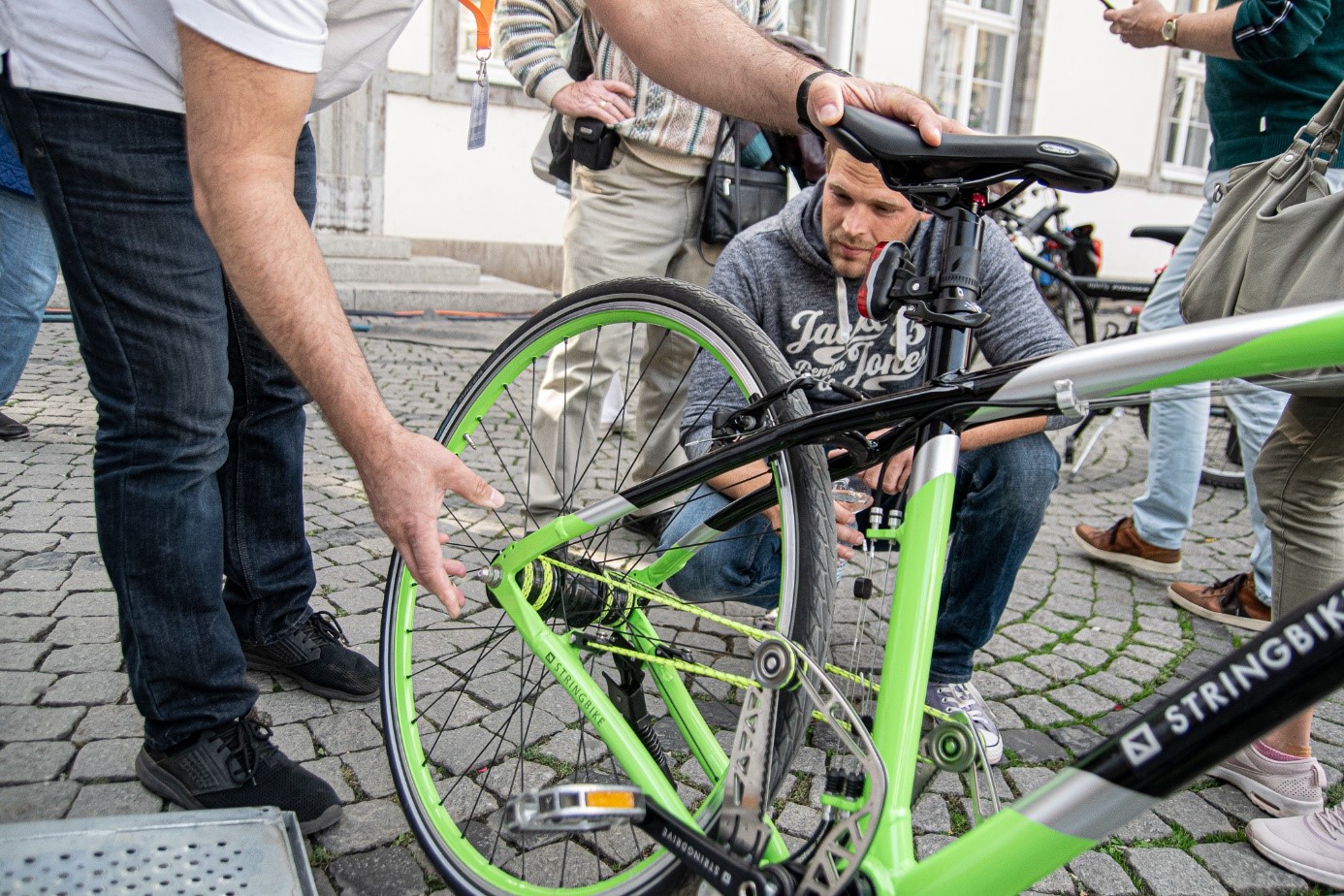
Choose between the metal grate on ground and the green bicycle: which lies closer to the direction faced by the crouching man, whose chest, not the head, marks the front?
the green bicycle

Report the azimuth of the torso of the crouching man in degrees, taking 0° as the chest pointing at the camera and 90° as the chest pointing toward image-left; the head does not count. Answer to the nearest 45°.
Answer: approximately 0°

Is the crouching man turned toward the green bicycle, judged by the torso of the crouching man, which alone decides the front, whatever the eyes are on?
yes

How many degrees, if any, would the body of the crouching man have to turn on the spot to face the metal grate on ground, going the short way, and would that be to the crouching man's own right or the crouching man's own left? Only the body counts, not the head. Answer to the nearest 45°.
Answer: approximately 45° to the crouching man's own right

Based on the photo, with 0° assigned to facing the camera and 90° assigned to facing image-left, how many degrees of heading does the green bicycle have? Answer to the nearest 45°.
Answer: approximately 315°

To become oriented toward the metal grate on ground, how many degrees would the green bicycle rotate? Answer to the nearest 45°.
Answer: approximately 135° to its right
